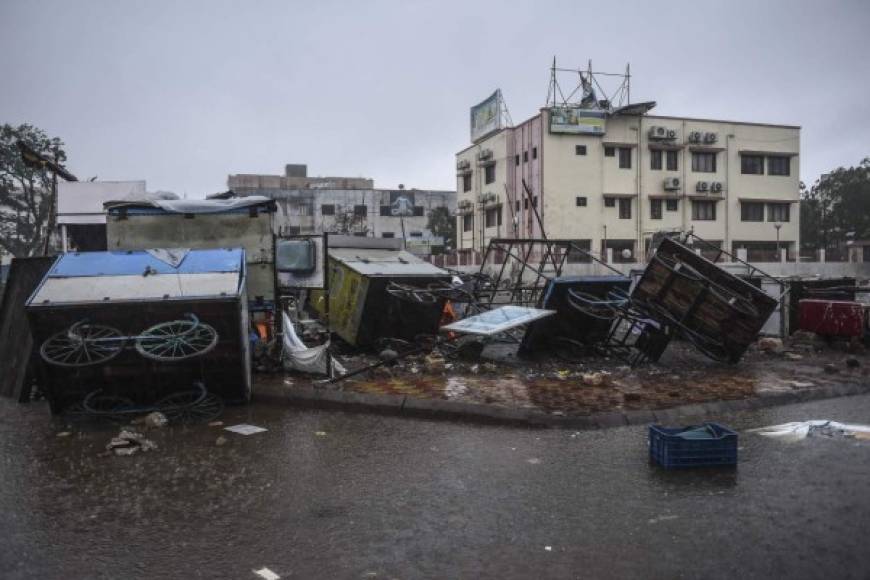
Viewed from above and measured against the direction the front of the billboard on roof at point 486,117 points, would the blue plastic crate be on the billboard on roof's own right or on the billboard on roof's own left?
on the billboard on roof's own left

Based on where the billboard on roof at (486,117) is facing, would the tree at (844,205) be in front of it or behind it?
behind

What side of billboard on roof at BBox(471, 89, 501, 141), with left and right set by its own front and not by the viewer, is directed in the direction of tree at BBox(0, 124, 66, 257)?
front

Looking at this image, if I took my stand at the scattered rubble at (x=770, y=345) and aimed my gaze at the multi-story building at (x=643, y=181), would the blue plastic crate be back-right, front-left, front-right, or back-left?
back-left

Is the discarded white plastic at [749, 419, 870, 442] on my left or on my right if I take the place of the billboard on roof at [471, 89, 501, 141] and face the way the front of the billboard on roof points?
on my left

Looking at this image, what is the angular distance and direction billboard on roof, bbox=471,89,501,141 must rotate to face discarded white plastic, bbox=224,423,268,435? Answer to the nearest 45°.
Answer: approximately 45° to its left

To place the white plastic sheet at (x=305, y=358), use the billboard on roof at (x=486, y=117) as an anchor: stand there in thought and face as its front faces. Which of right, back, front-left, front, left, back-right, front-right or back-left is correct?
front-left

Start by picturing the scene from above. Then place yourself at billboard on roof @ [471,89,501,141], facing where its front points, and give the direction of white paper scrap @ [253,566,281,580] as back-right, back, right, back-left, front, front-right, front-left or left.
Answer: front-left

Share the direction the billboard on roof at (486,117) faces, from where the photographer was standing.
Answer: facing the viewer and to the left of the viewer
